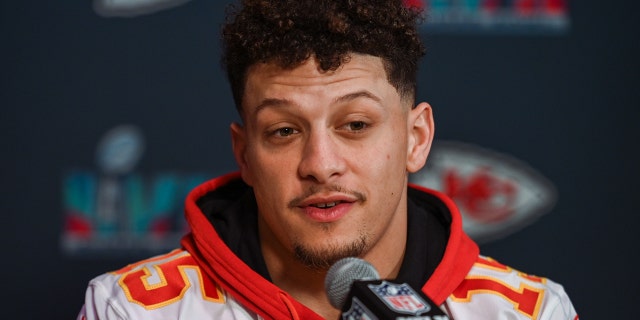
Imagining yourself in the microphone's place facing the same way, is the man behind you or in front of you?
in front

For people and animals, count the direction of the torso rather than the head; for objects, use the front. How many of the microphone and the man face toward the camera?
1

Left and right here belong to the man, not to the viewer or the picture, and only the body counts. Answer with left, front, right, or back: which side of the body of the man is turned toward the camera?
front

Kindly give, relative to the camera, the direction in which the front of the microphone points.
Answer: facing away from the viewer and to the left of the viewer

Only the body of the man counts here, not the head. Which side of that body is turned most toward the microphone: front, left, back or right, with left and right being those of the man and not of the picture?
front

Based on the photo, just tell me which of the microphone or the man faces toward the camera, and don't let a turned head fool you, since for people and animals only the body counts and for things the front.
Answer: the man
